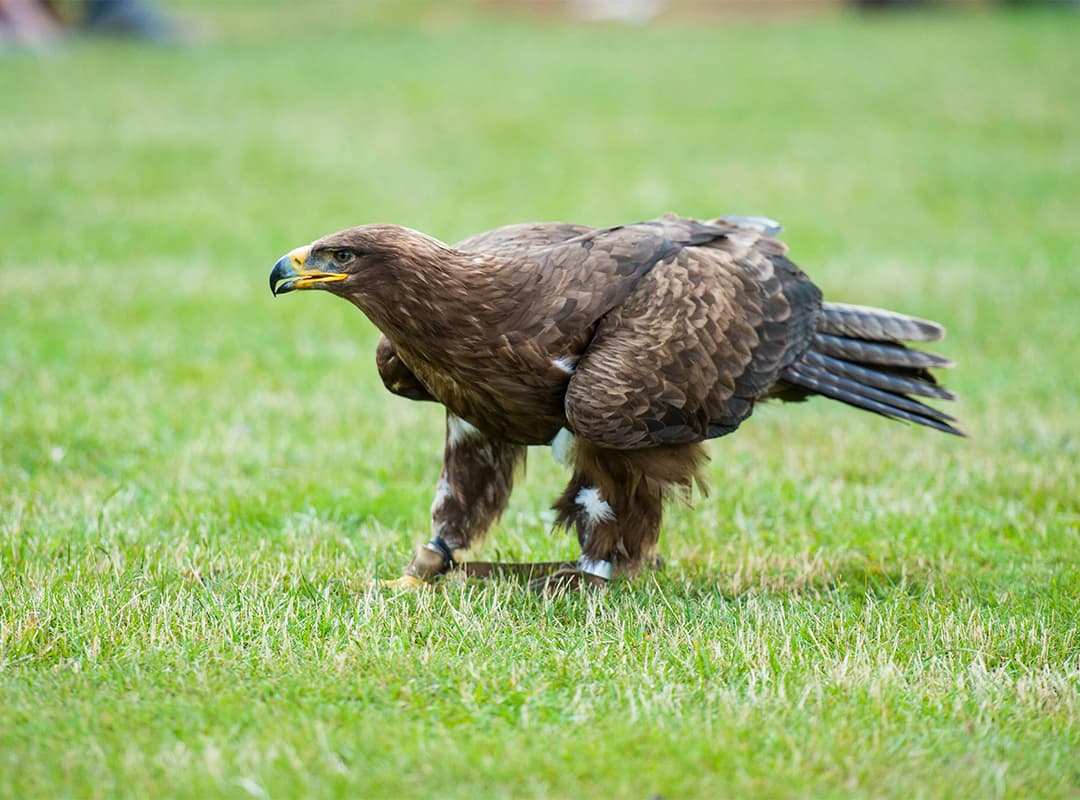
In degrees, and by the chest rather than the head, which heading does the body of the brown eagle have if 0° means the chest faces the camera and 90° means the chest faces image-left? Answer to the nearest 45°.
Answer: approximately 90°
